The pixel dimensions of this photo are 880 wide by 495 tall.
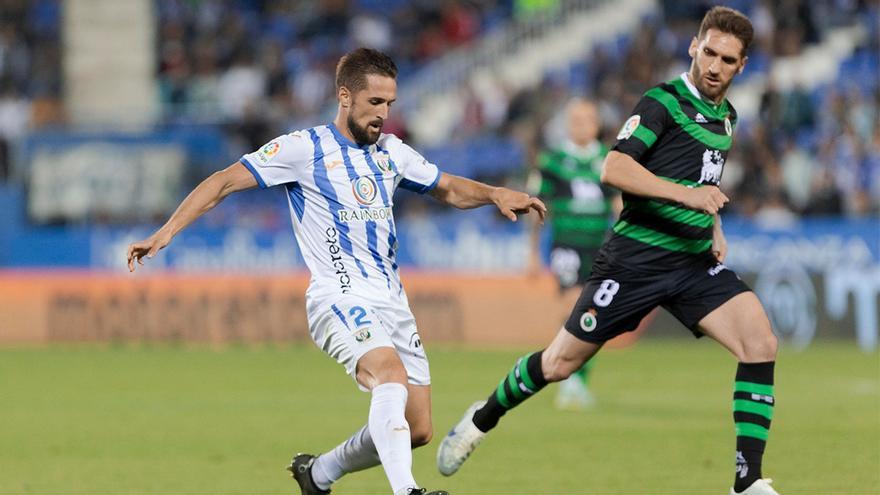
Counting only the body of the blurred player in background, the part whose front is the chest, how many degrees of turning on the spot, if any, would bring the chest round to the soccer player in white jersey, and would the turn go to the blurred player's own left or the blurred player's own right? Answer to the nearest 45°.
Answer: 0° — they already face them

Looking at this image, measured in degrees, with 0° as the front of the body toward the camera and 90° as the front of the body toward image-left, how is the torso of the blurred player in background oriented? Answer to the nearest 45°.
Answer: approximately 0°

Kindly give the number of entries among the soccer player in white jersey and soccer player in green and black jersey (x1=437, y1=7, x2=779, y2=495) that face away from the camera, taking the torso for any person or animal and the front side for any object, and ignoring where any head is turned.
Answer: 0

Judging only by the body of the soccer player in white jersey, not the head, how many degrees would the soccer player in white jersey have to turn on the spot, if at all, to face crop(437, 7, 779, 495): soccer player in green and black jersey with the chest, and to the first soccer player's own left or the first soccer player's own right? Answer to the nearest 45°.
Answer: approximately 45° to the first soccer player's own left

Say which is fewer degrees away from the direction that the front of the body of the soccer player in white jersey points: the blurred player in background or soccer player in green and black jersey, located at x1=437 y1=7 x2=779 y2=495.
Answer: the soccer player in green and black jersey

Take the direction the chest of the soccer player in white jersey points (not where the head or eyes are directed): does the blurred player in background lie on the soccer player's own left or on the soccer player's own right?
on the soccer player's own left

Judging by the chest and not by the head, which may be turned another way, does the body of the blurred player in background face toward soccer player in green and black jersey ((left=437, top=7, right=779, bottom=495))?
yes

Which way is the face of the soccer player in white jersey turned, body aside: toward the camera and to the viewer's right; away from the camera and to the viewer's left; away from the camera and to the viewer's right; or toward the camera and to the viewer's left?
toward the camera and to the viewer's right

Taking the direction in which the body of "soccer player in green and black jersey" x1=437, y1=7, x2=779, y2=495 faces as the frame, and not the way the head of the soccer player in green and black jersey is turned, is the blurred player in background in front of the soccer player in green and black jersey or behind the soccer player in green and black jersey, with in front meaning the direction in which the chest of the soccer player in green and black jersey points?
behind
